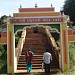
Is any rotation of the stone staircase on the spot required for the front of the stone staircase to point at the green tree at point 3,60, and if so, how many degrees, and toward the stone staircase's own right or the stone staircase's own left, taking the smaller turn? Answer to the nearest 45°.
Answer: approximately 45° to the stone staircase's own right

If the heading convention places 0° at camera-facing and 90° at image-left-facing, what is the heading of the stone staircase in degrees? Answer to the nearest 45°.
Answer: approximately 0°
